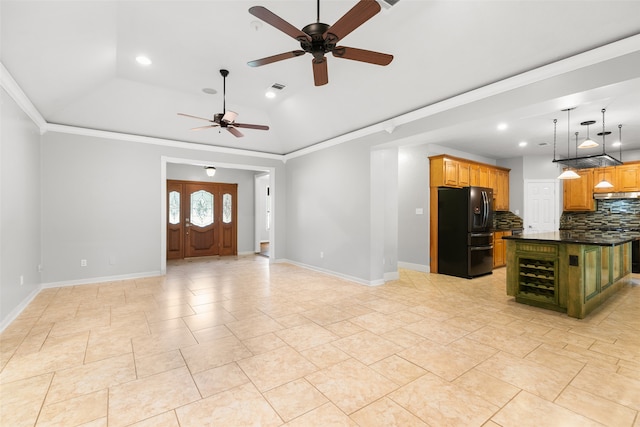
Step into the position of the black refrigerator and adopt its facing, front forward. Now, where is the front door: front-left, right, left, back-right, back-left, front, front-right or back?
back-right

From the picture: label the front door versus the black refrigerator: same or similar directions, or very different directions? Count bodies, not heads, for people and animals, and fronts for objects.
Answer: same or similar directions

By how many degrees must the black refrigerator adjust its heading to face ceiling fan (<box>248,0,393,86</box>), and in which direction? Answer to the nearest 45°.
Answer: approximately 45° to its right

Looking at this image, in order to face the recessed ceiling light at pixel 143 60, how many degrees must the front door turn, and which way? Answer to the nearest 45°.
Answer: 0° — it already faces it

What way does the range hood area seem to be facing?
toward the camera

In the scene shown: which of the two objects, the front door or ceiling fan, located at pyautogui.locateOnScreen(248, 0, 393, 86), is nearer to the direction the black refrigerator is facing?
the ceiling fan

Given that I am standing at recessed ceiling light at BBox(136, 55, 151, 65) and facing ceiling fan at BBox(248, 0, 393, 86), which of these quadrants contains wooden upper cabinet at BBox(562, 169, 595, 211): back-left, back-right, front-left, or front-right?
front-left

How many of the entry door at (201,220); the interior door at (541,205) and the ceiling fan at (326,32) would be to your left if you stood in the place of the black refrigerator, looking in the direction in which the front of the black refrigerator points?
1

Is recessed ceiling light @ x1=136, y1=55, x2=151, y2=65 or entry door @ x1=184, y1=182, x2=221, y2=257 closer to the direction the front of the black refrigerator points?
the recessed ceiling light

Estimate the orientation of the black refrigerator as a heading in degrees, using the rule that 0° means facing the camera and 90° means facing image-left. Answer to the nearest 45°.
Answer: approximately 315°

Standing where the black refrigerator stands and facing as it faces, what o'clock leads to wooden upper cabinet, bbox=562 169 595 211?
The wooden upper cabinet is roughly at 9 o'clock from the black refrigerator.

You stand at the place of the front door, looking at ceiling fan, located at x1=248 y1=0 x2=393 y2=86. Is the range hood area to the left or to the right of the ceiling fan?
left

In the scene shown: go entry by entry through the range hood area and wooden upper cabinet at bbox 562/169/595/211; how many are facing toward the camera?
2

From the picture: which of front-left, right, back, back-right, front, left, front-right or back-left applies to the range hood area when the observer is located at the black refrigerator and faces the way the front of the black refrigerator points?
left

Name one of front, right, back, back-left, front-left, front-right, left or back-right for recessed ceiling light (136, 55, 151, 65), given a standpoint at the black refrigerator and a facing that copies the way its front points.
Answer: right
